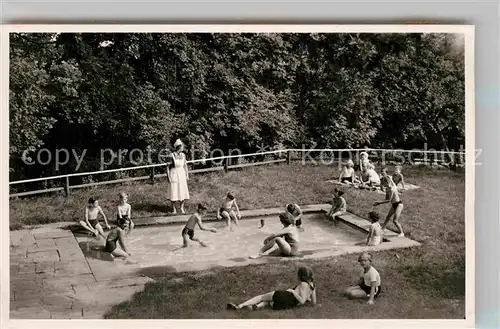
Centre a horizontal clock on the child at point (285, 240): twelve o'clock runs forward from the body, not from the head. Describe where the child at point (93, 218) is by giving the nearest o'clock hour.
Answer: the child at point (93, 218) is roughly at 12 o'clock from the child at point (285, 240).

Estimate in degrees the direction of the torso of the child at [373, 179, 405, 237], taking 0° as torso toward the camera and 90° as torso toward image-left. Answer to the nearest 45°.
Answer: approximately 90°

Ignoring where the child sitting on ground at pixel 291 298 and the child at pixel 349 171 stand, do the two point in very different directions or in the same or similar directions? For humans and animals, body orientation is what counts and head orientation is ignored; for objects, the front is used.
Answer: very different directions

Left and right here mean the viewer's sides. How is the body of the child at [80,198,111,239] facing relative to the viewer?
facing the viewer and to the right of the viewer

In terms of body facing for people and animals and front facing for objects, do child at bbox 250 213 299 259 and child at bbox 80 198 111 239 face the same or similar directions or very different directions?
very different directions

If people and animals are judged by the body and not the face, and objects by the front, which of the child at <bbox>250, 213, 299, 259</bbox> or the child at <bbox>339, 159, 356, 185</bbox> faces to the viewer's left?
the child at <bbox>250, 213, 299, 259</bbox>

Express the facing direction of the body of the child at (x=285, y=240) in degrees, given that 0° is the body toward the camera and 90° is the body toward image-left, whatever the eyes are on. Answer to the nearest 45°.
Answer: approximately 90°

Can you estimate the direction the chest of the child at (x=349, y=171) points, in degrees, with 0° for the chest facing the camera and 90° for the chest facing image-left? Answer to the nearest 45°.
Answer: approximately 315°
